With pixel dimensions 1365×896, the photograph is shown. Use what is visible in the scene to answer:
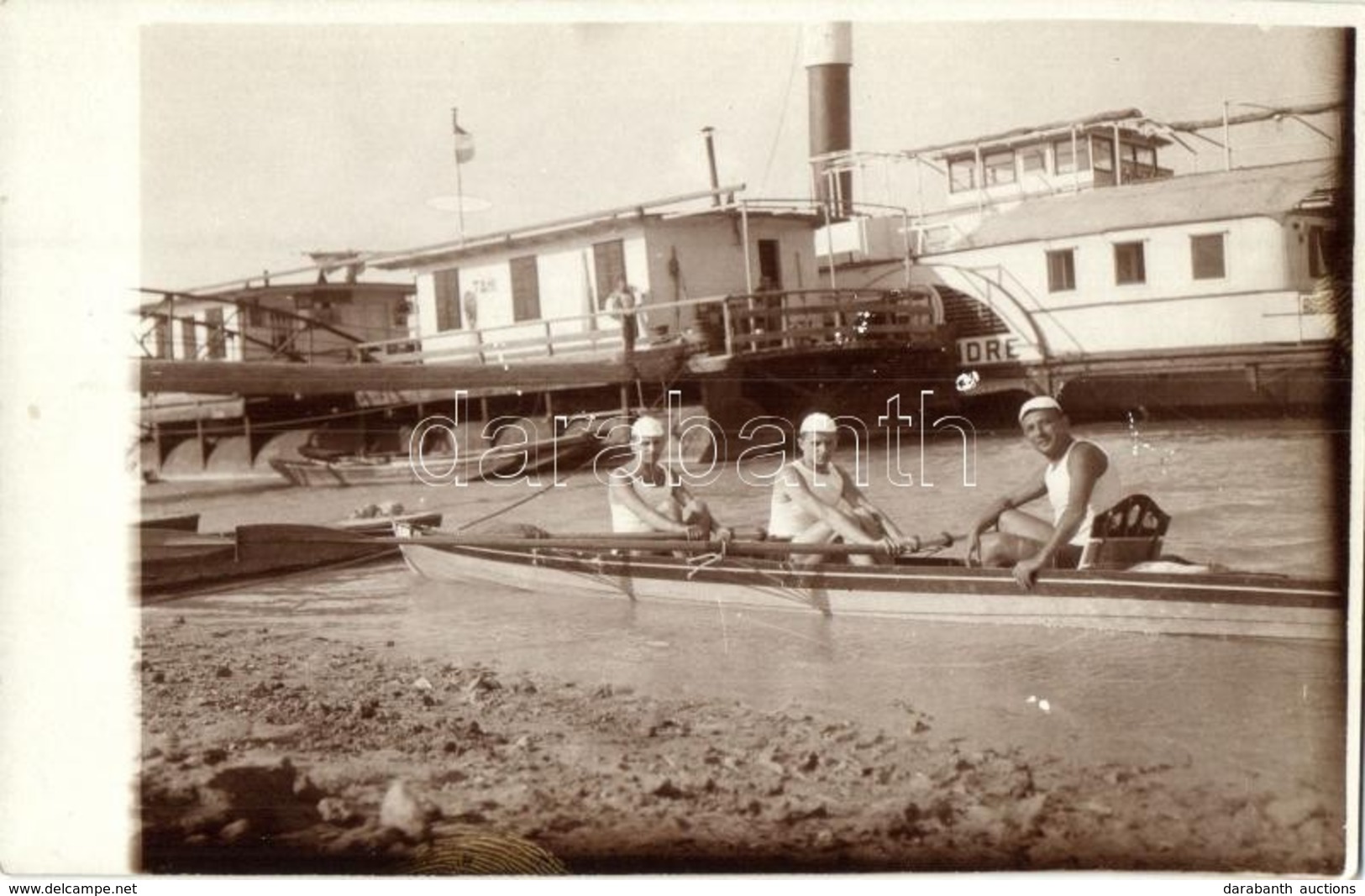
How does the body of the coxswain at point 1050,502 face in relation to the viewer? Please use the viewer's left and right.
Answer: facing the viewer and to the left of the viewer

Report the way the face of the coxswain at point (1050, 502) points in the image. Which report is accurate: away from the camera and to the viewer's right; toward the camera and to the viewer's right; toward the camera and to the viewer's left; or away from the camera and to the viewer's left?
toward the camera and to the viewer's left

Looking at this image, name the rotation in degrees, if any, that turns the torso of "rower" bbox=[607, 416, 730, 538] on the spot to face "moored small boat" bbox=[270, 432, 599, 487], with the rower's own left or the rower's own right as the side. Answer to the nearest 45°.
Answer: approximately 135° to the rower's own right

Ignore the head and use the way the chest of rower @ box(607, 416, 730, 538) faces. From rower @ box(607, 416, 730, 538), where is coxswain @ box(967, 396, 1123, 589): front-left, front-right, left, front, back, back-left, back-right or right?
front-left

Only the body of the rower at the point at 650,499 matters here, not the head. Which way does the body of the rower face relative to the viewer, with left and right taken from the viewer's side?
facing the viewer and to the right of the viewer

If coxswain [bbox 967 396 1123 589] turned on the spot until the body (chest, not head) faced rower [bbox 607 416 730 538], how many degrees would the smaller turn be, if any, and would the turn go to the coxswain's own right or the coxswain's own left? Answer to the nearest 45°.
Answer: approximately 45° to the coxswain's own right

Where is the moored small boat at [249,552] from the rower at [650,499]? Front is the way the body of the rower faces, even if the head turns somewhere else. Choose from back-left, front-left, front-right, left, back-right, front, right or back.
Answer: back-right

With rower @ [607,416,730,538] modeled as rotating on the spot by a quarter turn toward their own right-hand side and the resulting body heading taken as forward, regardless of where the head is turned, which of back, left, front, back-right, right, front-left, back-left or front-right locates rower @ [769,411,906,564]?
back-left

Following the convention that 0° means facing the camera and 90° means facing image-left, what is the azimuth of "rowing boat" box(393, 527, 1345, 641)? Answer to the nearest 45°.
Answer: approximately 90°
